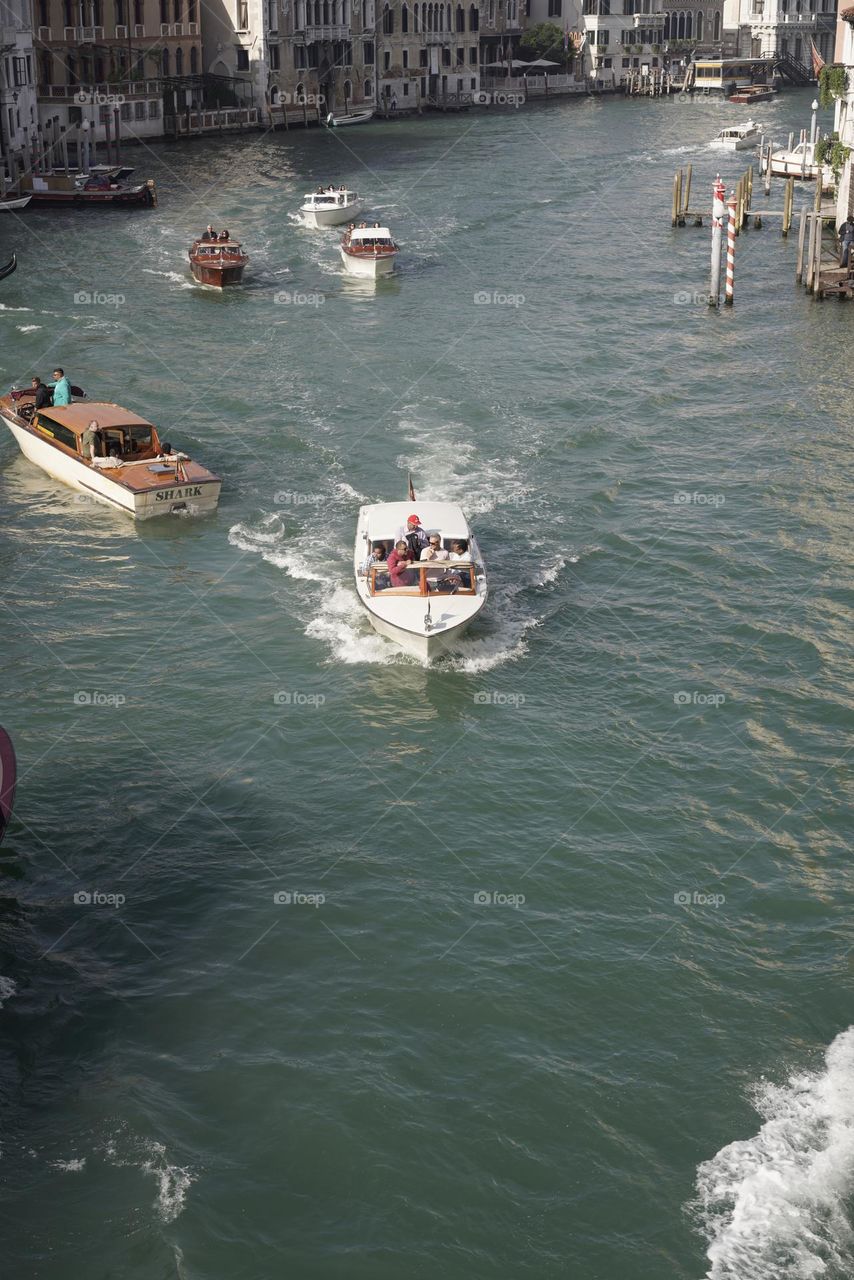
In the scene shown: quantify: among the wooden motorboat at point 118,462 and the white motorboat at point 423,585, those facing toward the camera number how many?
1

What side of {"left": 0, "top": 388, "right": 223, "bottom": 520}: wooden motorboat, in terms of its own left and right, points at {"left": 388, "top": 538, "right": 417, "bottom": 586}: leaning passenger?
back

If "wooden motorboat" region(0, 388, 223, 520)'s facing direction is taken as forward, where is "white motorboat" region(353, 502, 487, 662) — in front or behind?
behind

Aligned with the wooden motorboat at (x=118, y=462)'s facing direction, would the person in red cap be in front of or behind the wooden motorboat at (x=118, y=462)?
behind

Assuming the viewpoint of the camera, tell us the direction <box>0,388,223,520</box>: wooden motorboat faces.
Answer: facing away from the viewer and to the left of the viewer

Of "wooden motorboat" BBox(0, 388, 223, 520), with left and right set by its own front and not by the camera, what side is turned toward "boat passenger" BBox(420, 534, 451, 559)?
back

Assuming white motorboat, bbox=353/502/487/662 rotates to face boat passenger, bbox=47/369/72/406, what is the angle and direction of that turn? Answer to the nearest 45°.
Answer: approximately 135° to its right

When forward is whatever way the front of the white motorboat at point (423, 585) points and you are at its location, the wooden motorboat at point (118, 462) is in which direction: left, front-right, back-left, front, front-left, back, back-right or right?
back-right

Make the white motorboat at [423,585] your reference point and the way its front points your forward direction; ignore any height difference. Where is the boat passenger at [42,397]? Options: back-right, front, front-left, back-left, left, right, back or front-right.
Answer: back-right
